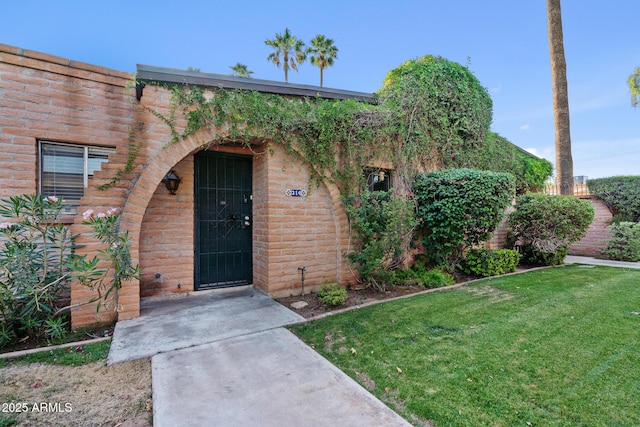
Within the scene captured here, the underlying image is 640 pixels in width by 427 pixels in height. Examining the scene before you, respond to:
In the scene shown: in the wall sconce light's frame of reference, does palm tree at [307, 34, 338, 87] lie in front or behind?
behind

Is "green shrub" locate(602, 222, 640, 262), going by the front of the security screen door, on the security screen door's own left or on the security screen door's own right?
on the security screen door's own left

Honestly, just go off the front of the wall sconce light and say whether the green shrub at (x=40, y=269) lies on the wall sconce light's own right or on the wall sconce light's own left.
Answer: on the wall sconce light's own right

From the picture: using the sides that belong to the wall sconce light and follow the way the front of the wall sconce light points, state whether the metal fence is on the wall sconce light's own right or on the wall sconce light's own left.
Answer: on the wall sconce light's own left

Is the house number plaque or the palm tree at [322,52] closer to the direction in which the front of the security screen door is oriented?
the house number plaque

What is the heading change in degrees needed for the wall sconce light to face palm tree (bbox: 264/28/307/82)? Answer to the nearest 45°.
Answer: approximately 135° to its left

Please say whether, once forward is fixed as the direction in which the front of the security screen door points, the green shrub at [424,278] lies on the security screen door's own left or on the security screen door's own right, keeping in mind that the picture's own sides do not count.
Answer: on the security screen door's own left

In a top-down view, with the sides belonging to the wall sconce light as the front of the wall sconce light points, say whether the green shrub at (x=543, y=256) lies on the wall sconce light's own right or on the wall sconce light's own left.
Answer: on the wall sconce light's own left

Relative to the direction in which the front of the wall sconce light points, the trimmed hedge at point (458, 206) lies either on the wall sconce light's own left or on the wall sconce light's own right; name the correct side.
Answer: on the wall sconce light's own left

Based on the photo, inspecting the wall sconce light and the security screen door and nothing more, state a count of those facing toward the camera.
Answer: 2

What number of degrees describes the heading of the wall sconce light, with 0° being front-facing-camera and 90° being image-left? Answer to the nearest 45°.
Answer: approximately 0°

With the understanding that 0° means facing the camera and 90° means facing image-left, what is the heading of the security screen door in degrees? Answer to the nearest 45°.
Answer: approximately 0°

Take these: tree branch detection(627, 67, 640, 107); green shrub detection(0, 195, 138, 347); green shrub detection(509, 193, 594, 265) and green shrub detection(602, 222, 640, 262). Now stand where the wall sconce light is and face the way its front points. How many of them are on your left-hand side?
3
